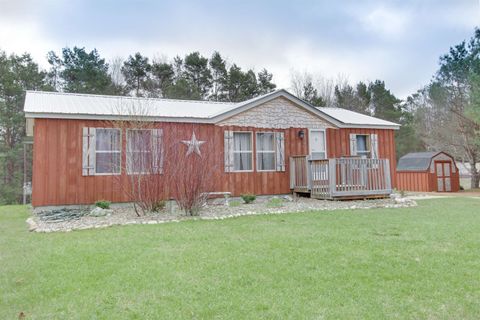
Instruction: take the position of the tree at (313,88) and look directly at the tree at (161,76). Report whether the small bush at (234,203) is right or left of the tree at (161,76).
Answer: left

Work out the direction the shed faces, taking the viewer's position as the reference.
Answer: facing the viewer and to the right of the viewer

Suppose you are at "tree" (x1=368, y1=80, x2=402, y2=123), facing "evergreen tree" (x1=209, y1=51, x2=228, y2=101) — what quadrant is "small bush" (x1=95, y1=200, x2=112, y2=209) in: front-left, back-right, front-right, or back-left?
front-left

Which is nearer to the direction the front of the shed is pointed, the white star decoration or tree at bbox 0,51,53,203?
the white star decoration

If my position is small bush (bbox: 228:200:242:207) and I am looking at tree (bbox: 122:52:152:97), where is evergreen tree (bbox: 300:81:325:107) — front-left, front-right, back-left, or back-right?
front-right

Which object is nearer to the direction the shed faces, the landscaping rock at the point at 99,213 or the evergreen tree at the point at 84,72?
the landscaping rock

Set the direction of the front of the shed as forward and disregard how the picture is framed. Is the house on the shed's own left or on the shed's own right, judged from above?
on the shed's own right

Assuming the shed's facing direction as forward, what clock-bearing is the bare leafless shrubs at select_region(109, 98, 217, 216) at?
The bare leafless shrubs is roughly at 2 o'clock from the shed.

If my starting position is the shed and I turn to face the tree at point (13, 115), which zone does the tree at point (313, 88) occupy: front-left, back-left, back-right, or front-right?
front-right

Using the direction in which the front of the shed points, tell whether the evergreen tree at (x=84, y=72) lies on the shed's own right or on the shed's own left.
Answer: on the shed's own right

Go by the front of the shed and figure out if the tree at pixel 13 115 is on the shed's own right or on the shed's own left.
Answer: on the shed's own right

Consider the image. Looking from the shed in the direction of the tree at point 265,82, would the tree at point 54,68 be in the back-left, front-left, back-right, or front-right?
front-left

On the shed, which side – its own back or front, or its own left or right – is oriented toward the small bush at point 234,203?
right

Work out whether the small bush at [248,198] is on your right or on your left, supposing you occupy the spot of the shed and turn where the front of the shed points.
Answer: on your right
